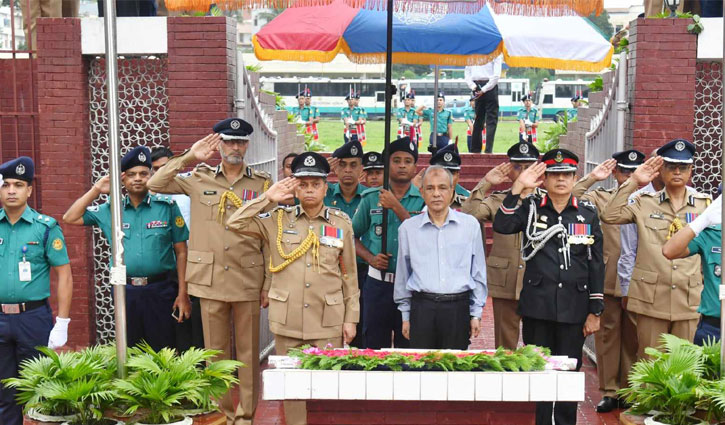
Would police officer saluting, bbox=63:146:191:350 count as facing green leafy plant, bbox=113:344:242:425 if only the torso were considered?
yes

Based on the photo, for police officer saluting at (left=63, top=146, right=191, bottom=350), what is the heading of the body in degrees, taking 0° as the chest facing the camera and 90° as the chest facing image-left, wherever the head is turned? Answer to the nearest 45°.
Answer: approximately 0°

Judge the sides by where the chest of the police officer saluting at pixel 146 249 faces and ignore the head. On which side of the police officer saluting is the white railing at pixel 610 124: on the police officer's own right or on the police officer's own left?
on the police officer's own left

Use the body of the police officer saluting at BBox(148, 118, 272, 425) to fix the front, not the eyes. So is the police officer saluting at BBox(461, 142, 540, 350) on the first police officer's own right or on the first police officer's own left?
on the first police officer's own left

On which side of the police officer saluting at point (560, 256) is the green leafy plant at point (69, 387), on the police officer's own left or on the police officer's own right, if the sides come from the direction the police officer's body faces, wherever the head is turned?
on the police officer's own right

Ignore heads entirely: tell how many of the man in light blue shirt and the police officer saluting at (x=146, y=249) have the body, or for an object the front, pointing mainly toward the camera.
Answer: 2
